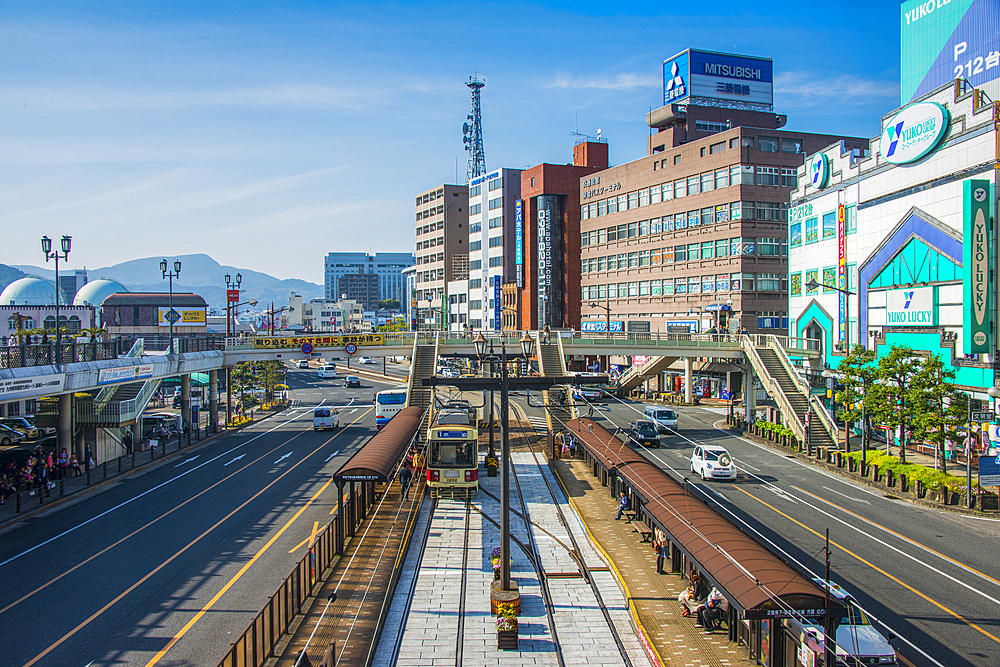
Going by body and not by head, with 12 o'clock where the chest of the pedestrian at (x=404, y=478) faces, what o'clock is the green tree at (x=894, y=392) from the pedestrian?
The green tree is roughly at 3 o'clock from the pedestrian.

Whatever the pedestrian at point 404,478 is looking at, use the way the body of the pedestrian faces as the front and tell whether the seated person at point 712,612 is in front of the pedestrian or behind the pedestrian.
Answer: behind

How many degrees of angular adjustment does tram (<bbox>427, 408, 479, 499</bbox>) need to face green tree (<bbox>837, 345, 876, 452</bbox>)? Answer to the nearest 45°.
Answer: approximately 90° to its left

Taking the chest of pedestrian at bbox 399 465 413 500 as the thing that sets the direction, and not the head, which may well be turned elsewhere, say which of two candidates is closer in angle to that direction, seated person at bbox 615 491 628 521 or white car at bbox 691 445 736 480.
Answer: the white car

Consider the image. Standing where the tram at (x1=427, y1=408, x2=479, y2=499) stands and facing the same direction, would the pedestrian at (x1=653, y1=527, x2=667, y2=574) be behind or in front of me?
in front

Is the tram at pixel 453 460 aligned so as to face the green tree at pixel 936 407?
no

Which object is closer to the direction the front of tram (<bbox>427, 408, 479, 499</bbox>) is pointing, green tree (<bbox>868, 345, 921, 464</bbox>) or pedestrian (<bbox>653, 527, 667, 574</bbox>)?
the pedestrian

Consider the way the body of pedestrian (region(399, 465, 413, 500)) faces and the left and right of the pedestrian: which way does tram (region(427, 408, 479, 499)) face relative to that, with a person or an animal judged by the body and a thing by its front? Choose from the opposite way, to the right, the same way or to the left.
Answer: the opposite way

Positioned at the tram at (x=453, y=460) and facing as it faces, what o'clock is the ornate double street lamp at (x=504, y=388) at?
The ornate double street lamp is roughly at 12 o'clock from the tram.

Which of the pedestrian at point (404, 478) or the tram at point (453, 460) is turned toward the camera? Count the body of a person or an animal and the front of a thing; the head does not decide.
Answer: the tram

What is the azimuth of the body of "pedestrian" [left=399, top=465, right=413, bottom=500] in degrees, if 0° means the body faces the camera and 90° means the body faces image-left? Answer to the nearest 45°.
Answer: approximately 180°

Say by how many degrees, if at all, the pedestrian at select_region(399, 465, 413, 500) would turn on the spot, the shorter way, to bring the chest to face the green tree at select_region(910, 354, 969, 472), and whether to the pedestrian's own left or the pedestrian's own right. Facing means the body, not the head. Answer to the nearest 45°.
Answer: approximately 90° to the pedestrian's own right

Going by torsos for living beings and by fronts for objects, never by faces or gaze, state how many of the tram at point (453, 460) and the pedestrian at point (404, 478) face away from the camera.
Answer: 1

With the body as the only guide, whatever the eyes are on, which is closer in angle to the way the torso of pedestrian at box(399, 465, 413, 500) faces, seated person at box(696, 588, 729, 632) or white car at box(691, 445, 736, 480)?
the white car

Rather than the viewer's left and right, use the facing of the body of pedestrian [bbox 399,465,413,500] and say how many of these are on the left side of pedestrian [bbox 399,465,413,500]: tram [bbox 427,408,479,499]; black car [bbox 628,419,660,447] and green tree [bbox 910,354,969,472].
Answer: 0
